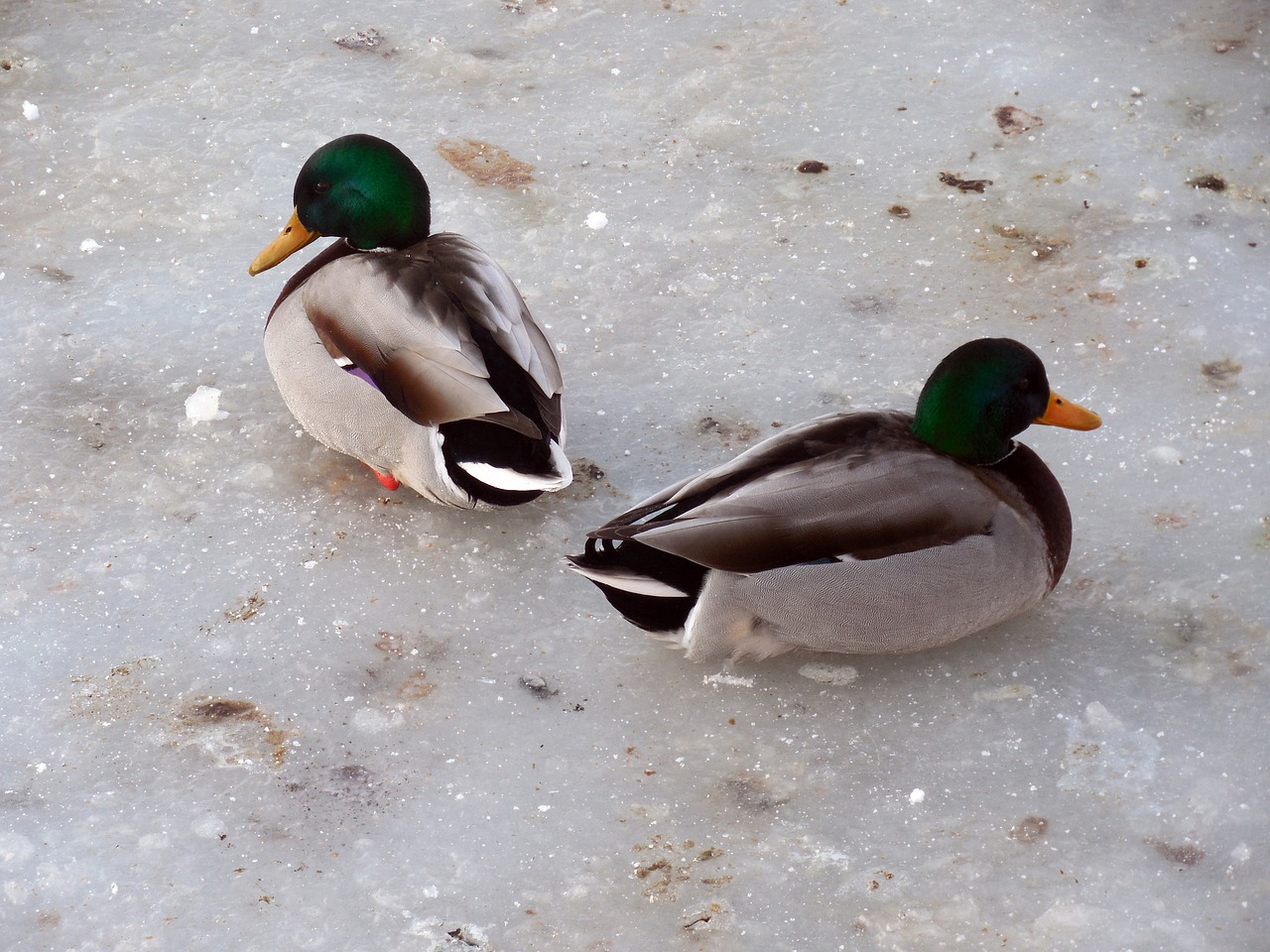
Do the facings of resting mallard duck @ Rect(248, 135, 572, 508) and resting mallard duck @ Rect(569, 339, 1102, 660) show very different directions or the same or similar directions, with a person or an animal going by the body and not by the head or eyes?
very different directions

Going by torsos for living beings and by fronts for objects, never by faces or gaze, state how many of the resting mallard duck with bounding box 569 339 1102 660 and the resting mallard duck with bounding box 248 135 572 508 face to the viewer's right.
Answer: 1

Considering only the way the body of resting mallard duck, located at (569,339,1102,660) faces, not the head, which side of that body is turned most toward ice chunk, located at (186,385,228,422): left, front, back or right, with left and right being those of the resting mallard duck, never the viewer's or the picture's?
back

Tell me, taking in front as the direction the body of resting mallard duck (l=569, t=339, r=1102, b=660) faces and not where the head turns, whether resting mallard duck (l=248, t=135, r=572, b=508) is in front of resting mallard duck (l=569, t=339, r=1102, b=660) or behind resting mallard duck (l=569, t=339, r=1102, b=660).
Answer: behind

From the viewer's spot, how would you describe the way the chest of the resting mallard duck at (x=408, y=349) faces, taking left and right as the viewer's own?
facing away from the viewer and to the left of the viewer

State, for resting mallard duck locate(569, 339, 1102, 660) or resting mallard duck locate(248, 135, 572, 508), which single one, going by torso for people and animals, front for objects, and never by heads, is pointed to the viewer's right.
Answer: resting mallard duck locate(569, 339, 1102, 660)

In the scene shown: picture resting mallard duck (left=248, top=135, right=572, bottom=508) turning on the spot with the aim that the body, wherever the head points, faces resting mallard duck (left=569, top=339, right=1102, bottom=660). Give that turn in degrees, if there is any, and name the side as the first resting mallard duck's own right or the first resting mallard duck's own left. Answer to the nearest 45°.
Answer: approximately 180°

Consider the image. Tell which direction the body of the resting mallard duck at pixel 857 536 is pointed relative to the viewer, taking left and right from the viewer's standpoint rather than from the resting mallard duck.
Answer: facing to the right of the viewer
